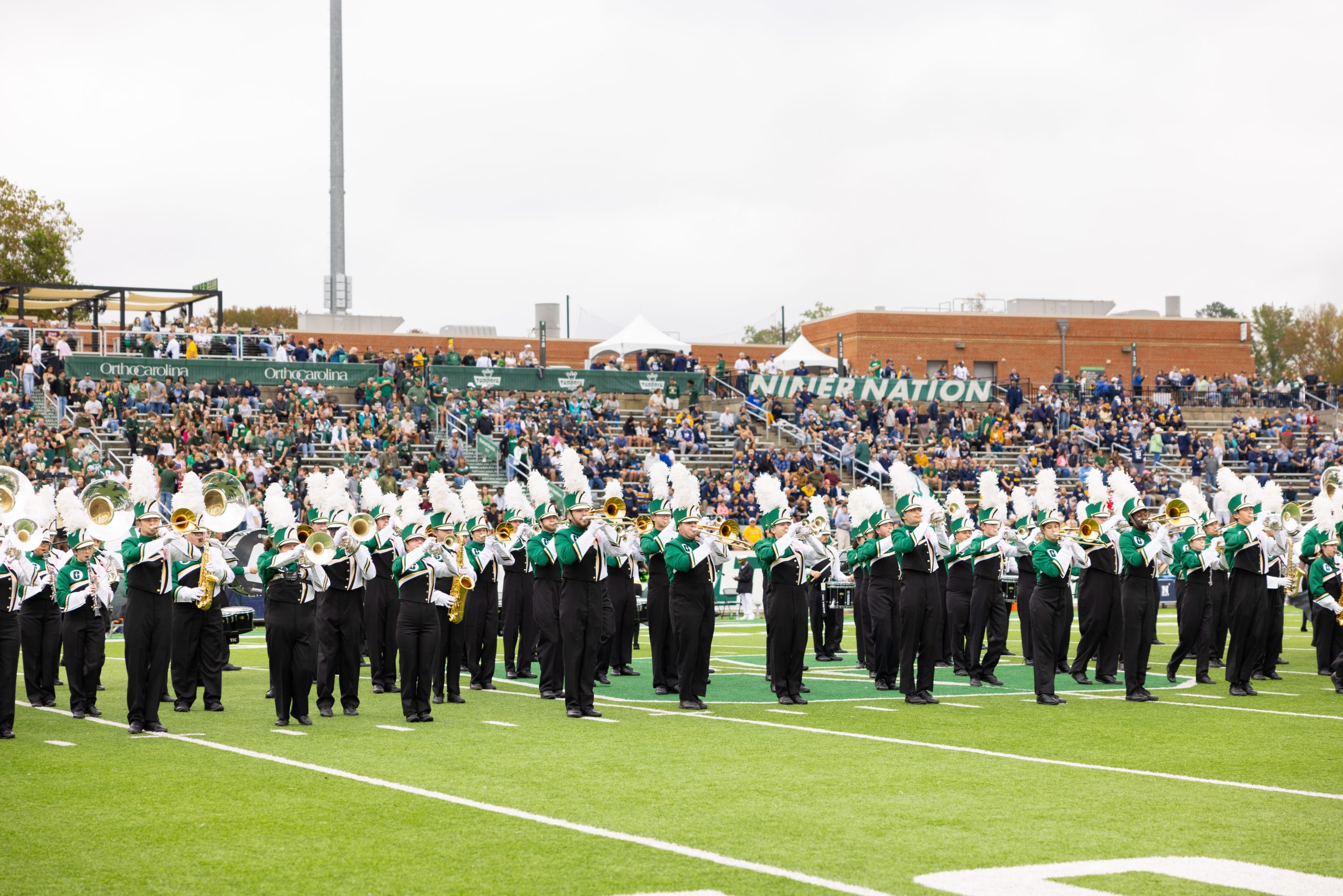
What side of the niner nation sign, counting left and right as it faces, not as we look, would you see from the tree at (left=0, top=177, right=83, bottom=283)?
right

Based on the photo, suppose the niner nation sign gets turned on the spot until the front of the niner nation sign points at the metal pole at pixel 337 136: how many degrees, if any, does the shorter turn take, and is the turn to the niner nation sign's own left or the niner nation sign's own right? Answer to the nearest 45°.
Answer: approximately 90° to the niner nation sign's own right

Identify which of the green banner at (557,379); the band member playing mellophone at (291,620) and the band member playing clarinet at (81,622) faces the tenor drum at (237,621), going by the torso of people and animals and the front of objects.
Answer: the green banner

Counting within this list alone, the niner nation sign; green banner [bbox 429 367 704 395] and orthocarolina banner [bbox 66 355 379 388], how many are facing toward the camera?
3

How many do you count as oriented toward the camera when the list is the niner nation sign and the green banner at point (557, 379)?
2

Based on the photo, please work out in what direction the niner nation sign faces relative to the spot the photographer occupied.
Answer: facing the viewer

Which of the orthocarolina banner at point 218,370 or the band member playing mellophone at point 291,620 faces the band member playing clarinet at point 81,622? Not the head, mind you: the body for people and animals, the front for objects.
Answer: the orthocarolina banner

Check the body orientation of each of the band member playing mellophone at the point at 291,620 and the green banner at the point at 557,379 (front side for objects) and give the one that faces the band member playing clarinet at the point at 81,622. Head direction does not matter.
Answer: the green banner

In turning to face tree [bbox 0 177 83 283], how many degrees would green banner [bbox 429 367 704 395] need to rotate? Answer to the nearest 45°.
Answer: approximately 135° to its right

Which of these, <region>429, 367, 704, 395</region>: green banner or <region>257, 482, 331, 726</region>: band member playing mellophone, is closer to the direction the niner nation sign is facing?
the band member playing mellophone

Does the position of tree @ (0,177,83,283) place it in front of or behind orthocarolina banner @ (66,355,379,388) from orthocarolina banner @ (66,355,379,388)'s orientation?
behind

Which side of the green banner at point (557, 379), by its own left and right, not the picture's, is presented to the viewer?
front

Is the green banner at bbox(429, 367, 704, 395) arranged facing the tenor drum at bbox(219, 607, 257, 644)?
yes

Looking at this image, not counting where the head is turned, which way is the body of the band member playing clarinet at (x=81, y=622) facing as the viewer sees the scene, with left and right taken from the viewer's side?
facing the viewer and to the right of the viewer
